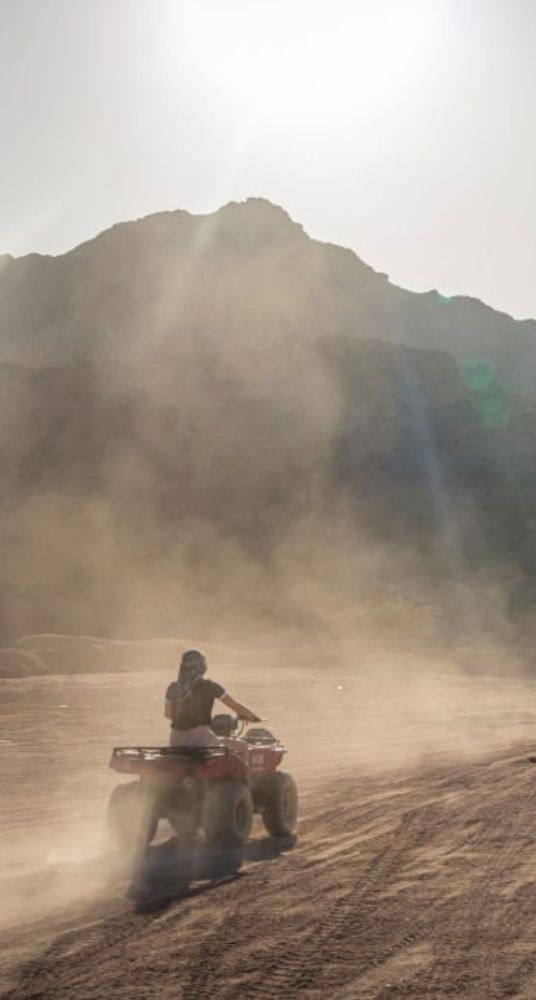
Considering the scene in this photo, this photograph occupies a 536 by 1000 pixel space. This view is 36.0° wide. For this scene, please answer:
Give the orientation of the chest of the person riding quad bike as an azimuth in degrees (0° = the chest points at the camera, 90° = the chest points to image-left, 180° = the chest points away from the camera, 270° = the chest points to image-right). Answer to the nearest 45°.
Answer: approximately 225°

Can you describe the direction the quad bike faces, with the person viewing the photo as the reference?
facing away from the viewer and to the right of the viewer
